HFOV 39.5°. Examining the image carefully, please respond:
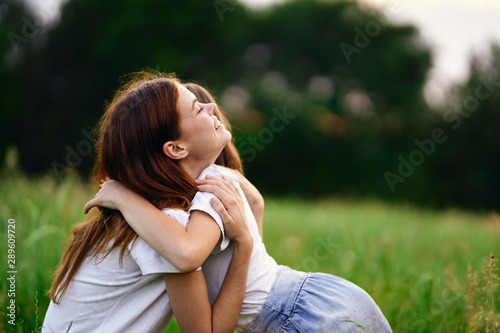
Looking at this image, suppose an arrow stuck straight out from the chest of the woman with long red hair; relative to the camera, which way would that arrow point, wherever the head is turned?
to the viewer's right
